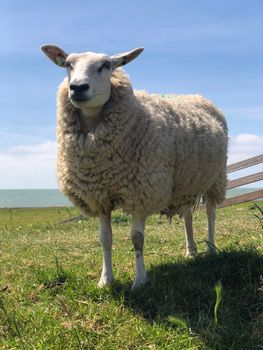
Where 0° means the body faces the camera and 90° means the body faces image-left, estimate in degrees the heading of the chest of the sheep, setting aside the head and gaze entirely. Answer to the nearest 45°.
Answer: approximately 45°

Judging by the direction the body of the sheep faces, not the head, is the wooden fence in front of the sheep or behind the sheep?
behind
